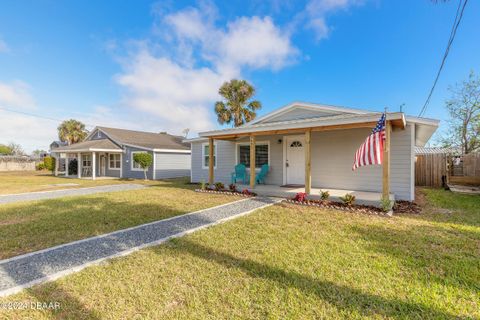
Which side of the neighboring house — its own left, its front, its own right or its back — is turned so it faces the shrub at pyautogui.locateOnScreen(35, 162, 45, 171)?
right

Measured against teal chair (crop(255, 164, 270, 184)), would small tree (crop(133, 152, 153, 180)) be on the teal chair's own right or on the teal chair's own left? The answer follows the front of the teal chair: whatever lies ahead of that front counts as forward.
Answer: on the teal chair's own right

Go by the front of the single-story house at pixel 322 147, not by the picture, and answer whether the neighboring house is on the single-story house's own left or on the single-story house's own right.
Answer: on the single-story house's own right

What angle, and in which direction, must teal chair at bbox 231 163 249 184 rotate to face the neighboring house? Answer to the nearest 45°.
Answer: approximately 90° to its right

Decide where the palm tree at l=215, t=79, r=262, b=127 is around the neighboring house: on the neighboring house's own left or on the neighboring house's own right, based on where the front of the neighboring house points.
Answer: on the neighboring house's own left

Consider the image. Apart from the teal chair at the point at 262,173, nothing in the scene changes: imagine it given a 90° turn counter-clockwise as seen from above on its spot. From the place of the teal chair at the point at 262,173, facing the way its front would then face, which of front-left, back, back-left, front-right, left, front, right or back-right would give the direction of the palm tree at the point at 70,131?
back

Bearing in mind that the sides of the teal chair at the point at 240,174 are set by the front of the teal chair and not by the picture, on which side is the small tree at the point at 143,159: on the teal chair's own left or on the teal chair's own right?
on the teal chair's own right

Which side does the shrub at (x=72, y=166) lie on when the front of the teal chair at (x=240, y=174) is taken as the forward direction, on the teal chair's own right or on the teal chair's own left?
on the teal chair's own right
